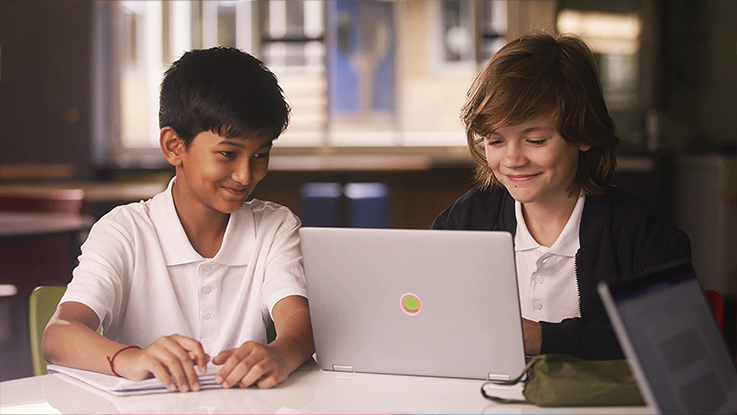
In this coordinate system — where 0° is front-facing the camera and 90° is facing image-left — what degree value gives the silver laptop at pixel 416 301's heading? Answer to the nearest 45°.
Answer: approximately 180°

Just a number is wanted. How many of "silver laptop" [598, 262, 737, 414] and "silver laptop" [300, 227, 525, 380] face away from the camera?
1

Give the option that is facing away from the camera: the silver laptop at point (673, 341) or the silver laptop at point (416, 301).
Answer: the silver laptop at point (416, 301)

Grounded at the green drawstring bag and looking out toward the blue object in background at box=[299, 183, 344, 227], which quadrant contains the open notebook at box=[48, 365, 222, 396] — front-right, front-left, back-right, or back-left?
front-left

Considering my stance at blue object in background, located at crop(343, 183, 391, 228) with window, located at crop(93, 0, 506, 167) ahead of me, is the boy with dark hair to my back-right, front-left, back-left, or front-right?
back-left

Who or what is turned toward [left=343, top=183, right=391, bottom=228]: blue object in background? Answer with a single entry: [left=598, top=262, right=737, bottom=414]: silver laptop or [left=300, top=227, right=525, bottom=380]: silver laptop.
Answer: [left=300, top=227, right=525, bottom=380]: silver laptop
